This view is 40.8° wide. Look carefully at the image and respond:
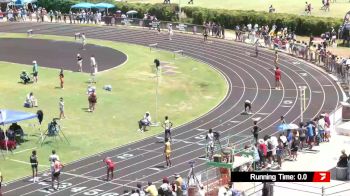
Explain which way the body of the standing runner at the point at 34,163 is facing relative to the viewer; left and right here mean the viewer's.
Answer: facing away from the viewer

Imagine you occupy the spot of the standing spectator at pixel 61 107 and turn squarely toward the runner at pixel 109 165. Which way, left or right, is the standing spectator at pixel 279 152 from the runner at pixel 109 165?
left

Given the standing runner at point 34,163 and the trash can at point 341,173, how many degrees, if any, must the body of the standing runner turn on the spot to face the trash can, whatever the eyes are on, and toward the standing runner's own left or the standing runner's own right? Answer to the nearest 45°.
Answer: approximately 90° to the standing runner's own right

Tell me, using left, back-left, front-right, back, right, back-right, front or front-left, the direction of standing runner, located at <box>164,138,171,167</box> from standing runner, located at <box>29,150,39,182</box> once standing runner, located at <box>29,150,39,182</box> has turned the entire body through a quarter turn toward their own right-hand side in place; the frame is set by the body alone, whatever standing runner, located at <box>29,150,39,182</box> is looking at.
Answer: front

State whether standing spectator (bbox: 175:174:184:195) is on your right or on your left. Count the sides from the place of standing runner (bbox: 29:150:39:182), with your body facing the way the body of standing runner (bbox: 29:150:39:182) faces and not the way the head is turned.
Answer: on your right
